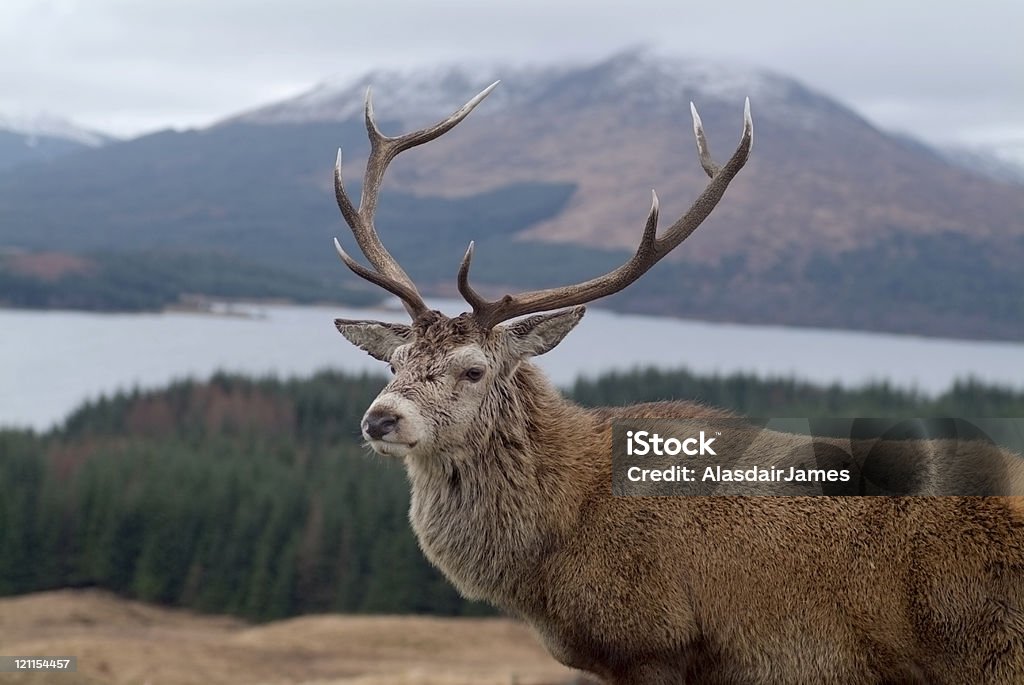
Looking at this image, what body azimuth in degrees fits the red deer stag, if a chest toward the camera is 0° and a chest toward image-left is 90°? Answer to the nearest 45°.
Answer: approximately 90°
